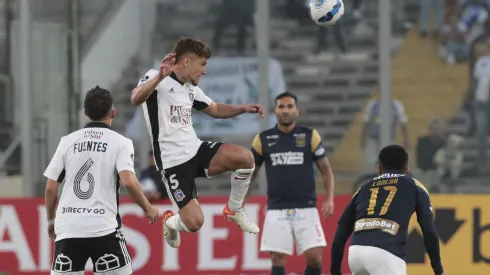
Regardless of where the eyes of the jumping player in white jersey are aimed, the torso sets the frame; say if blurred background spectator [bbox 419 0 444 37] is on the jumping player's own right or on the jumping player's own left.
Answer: on the jumping player's own left

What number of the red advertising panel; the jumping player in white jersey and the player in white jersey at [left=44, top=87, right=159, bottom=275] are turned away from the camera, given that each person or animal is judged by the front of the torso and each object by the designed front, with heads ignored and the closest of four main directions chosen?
1

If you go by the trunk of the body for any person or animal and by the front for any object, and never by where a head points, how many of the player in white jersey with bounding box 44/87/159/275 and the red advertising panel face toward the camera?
1

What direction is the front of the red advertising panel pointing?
toward the camera

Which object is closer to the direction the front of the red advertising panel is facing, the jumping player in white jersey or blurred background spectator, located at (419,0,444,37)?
the jumping player in white jersey

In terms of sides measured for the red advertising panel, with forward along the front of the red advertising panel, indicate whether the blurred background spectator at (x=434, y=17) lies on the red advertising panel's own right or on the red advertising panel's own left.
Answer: on the red advertising panel's own left

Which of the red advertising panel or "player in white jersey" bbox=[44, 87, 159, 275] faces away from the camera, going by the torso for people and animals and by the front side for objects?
the player in white jersey

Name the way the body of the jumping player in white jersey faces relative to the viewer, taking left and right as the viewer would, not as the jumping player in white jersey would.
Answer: facing the viewer and to the right of the viewer

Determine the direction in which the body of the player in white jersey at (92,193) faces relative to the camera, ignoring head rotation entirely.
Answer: away from the camera

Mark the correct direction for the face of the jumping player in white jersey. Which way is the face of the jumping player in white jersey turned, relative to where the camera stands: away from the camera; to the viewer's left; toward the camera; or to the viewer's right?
to the viewer's right

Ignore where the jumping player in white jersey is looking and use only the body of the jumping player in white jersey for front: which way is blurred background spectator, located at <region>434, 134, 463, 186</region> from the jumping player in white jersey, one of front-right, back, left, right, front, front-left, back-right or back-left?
left
